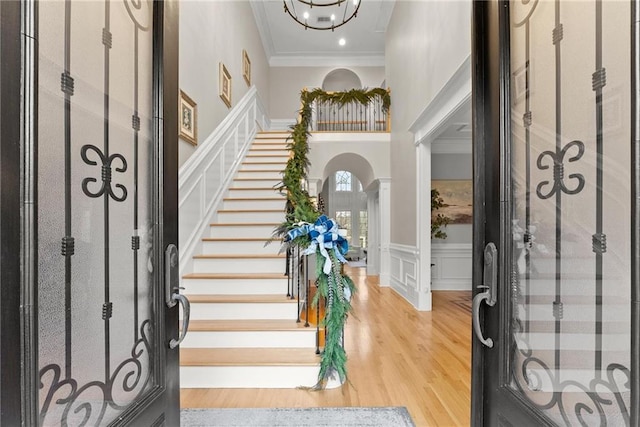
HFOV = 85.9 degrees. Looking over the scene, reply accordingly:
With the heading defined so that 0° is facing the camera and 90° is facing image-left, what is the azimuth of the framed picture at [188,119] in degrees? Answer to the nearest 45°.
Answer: approximately 315°

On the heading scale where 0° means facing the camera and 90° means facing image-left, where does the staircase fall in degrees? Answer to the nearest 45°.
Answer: approximately 0°

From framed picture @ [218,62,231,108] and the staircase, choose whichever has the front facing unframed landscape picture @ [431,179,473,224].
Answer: framed picture @ [218,62,231,108]

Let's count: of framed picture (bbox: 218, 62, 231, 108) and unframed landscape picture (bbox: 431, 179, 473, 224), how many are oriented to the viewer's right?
1

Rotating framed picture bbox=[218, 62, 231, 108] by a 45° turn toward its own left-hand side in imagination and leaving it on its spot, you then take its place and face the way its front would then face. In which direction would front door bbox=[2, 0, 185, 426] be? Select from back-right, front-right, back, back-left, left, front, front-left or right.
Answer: back-right

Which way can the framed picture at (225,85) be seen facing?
to the viewer's right

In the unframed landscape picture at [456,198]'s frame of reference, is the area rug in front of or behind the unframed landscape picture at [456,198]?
in front

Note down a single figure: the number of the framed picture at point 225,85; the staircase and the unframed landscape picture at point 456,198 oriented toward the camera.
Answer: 2
